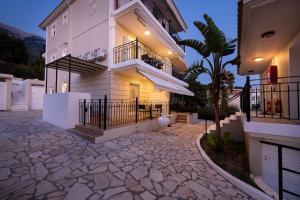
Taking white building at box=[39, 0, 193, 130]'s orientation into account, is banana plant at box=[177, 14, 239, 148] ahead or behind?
ahead

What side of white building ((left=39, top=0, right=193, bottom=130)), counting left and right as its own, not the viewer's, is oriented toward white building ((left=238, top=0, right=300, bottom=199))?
front

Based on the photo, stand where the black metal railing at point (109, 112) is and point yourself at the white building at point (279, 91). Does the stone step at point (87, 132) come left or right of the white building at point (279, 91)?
right

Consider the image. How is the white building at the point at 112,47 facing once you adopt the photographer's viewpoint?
facing the viewer and to the right of the viewer
